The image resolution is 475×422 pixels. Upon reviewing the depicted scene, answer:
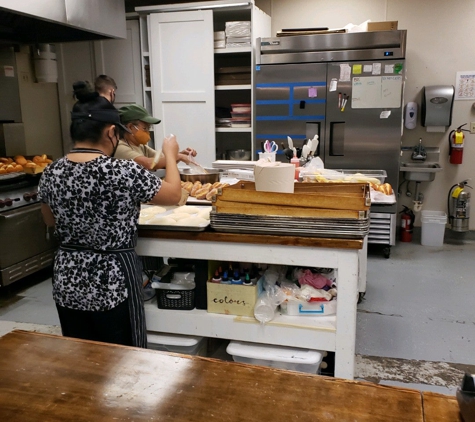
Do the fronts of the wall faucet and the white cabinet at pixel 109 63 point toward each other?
no

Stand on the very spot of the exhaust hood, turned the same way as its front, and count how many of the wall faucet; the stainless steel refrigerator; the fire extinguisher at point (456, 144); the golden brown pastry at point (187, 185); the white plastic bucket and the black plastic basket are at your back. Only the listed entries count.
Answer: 0

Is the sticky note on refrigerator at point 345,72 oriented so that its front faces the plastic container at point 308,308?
yes

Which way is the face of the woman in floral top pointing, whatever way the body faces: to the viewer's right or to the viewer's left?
to the viewer's right

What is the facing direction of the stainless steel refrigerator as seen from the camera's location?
facing the viewer

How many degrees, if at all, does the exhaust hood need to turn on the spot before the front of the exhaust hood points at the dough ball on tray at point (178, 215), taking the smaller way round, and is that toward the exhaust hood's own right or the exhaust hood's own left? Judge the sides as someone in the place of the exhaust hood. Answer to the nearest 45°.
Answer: approximately 45° to the exhaust hood's own right

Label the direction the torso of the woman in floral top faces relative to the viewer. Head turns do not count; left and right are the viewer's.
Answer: facing away from the viewer and to the right of the viewer

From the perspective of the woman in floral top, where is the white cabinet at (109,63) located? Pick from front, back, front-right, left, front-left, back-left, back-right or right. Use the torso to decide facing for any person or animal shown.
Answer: front-left

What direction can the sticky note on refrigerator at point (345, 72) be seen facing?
toward the camera

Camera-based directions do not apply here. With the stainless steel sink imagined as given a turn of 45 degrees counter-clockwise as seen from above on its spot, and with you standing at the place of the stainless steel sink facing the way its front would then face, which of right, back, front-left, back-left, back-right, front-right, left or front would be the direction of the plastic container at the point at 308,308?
front-right

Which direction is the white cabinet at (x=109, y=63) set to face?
toward the camera

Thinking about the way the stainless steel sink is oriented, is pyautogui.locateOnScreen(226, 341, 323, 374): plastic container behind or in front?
in front

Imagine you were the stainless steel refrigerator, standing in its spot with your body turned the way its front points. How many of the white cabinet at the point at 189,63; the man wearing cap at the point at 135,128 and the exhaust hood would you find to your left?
0

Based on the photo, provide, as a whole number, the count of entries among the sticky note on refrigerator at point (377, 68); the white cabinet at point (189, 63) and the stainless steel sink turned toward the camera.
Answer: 3

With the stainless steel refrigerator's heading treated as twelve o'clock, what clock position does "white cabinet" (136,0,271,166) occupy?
The white cabinet is roughly at 3 o'clock from the stainless steel refrigerator.
